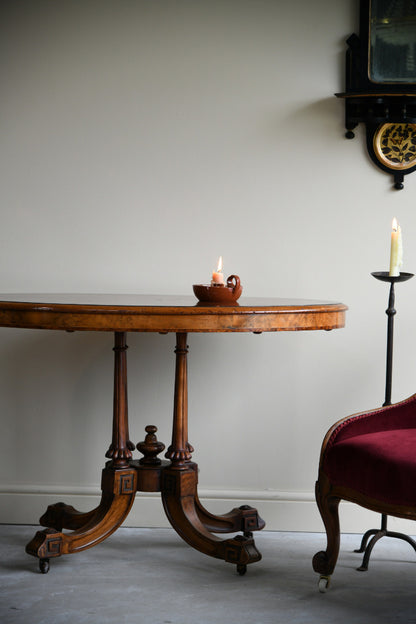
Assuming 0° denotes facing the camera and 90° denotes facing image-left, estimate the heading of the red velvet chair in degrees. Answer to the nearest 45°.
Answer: approximately 45°

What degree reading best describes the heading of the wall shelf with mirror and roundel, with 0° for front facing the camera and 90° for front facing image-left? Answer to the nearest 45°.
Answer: approximately 0°

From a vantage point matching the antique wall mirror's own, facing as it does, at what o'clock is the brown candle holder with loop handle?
The brown candle holder with loop handle is roughly at 1 o'clock from the antique wall mirror.
